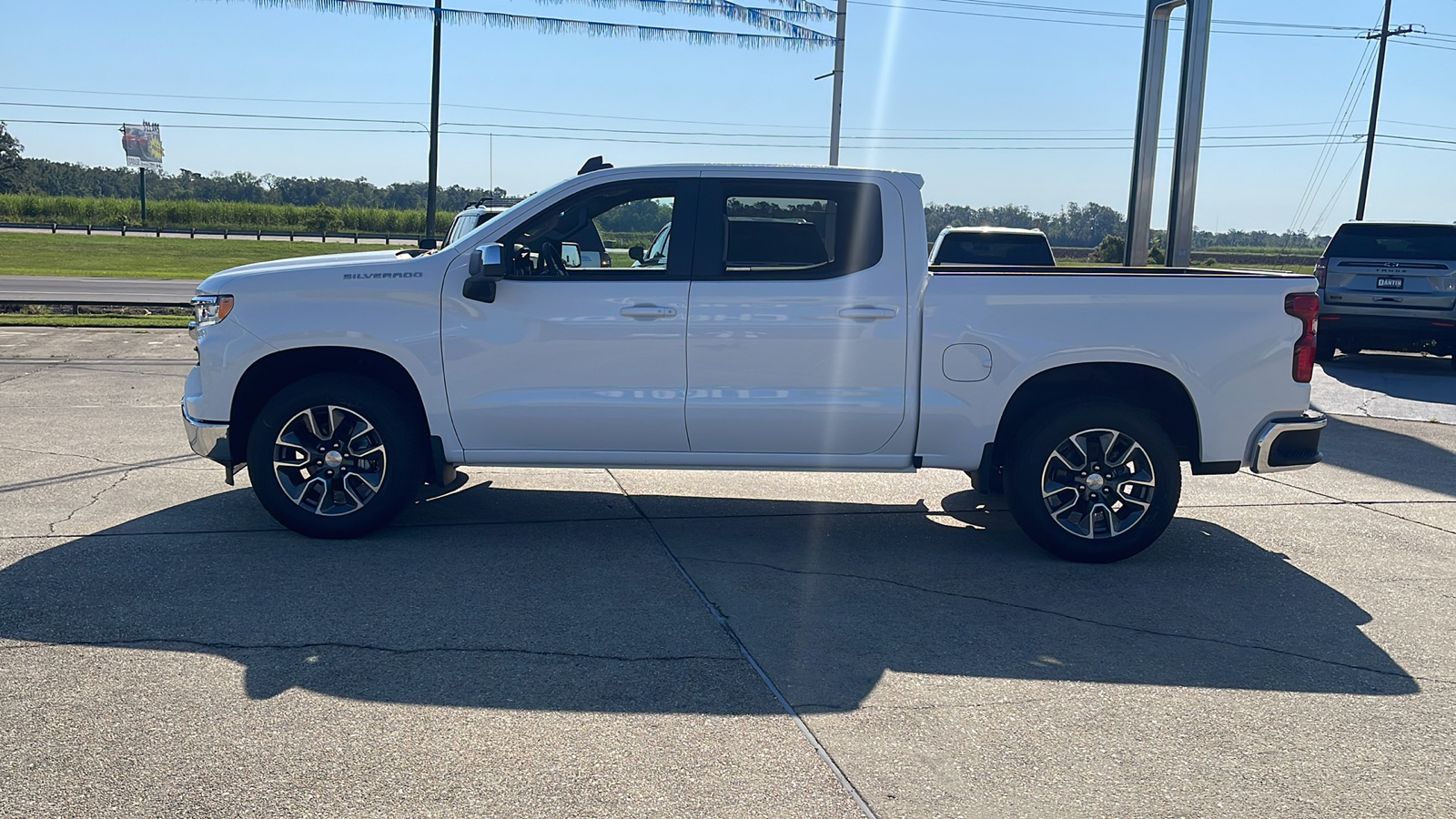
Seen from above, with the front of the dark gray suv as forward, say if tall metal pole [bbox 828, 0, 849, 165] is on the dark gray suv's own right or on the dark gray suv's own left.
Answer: on the dark gray suv's own left

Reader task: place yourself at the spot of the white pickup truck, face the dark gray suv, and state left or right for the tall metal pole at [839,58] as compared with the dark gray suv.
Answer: left

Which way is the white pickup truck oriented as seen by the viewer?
to the viewer's left

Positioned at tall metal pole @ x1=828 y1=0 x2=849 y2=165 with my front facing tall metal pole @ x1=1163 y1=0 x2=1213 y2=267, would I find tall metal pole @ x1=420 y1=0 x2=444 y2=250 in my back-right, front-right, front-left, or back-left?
back-right

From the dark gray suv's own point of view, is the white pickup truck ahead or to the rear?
to the rear

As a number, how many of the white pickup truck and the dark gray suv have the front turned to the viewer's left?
1

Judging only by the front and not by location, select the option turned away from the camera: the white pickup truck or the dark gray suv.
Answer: the dark gray suv

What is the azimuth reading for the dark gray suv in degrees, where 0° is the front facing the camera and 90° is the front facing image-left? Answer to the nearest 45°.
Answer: approximately 180°
